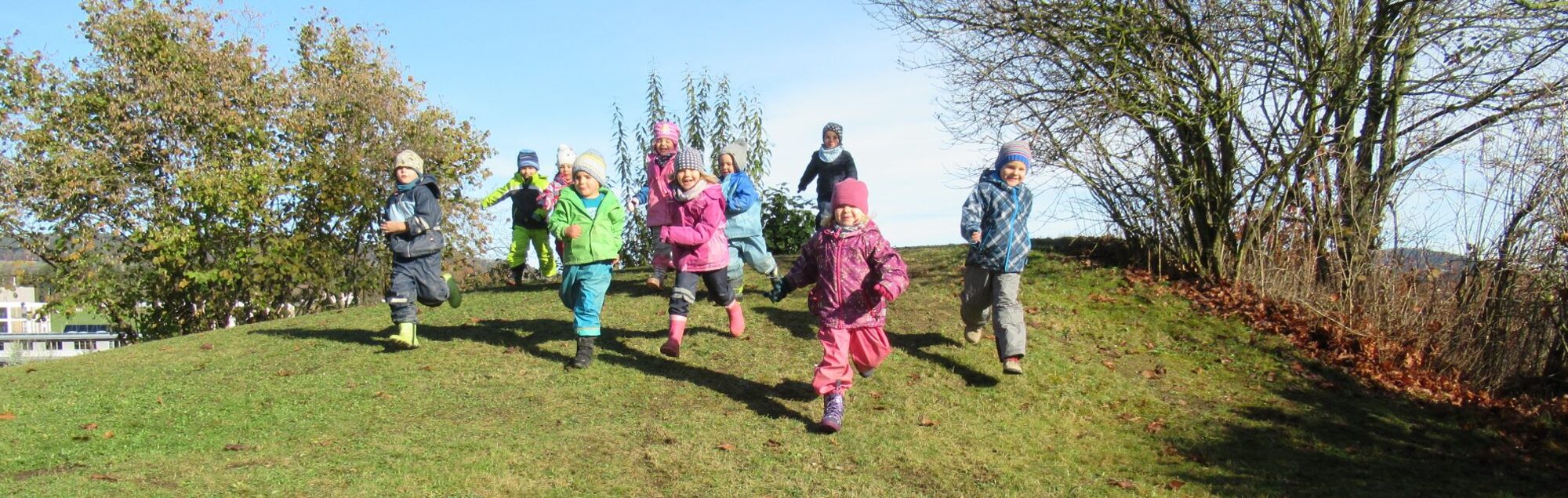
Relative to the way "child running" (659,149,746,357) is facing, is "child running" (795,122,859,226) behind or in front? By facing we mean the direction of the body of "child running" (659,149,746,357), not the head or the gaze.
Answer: behind

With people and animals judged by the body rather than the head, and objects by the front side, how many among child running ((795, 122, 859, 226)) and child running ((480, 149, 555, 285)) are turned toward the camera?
2

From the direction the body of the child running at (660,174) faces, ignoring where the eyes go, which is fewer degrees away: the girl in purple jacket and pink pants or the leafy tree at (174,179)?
the girl in purple jacket and pink pants

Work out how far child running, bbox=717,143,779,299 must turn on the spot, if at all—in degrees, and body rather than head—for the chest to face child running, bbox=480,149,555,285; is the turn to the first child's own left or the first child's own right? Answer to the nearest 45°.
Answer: approximately 90° to the first child's own right

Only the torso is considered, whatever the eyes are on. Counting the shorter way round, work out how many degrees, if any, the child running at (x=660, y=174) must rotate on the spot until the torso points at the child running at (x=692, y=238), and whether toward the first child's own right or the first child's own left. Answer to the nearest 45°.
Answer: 0° — they already face them

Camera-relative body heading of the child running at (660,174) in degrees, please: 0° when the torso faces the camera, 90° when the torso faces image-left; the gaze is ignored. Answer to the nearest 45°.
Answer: approximately 0°

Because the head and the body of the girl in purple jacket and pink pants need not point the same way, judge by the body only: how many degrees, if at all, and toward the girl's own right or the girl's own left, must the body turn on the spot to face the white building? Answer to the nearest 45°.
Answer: approximately 135° to the girl's own right

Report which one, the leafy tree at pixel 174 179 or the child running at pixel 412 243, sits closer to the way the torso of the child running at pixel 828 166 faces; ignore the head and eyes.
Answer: the child running
